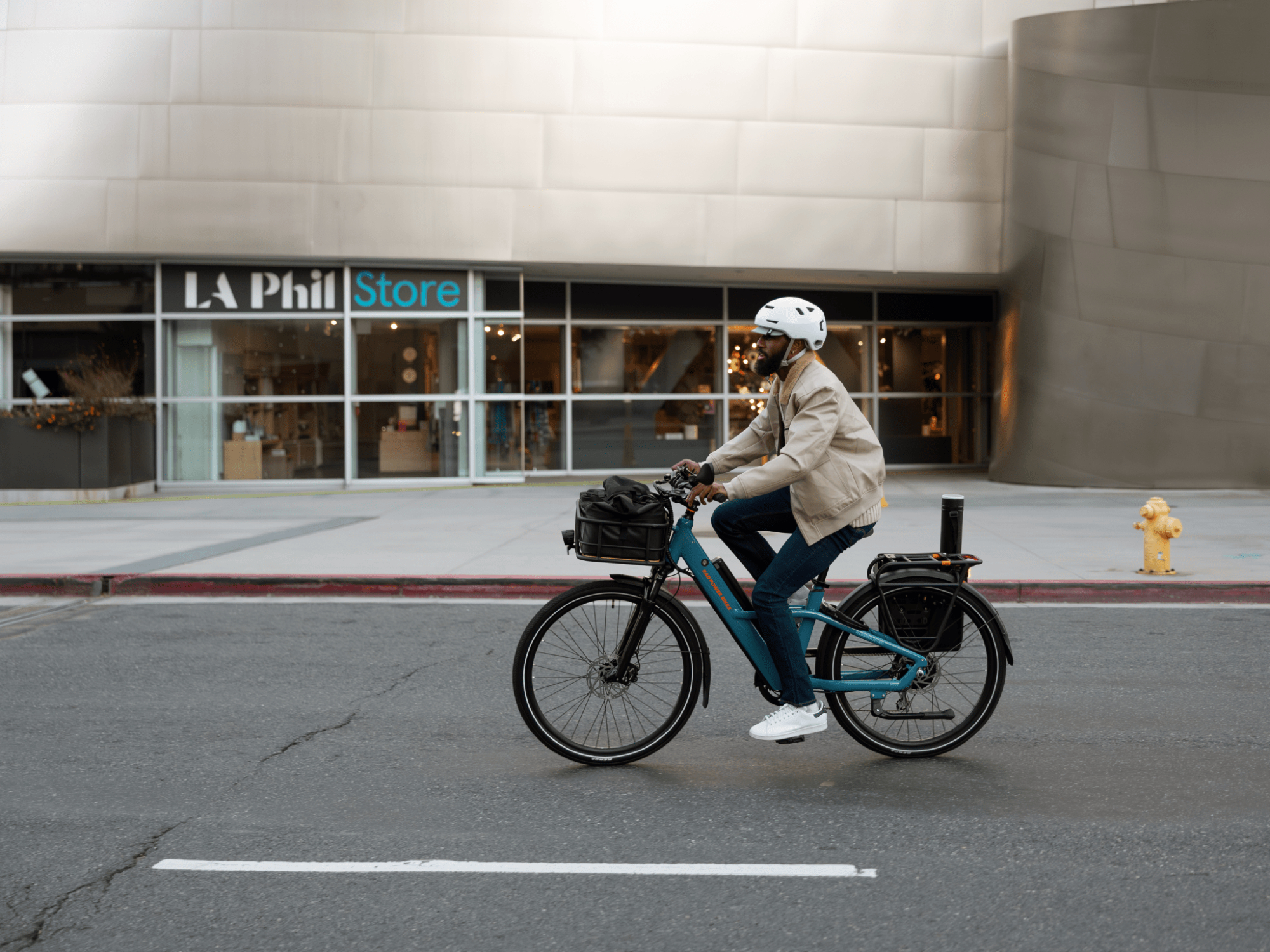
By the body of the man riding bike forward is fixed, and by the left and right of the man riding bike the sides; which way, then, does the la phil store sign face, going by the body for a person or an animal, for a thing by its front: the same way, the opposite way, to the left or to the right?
to the left

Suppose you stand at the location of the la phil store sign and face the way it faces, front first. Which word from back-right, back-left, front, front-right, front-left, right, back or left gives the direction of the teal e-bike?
front

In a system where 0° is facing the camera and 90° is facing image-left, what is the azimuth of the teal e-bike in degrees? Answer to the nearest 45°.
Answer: approximately 90°

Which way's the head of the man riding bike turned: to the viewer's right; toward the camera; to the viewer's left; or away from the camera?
to the viewer's left

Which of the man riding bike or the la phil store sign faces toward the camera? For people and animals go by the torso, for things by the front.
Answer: the la phil store sign

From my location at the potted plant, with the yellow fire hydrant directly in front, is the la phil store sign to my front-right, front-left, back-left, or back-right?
front-left

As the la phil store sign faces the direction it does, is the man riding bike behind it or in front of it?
in front

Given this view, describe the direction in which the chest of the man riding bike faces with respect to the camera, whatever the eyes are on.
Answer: to the viewer's left

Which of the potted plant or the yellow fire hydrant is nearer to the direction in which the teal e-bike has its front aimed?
the potted plant

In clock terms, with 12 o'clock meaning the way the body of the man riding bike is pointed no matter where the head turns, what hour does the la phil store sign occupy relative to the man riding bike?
The la phil store sign is roughly at 2 o'clock from the man riding bike.

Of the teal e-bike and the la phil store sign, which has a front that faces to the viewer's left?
the teal e-bike

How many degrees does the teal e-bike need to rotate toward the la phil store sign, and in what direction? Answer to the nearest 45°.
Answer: approximately 45° to its right

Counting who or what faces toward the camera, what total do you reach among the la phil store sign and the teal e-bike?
1

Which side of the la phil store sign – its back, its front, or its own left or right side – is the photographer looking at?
front

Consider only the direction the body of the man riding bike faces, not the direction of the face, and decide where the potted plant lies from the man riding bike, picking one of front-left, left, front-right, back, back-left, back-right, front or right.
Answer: front-right
